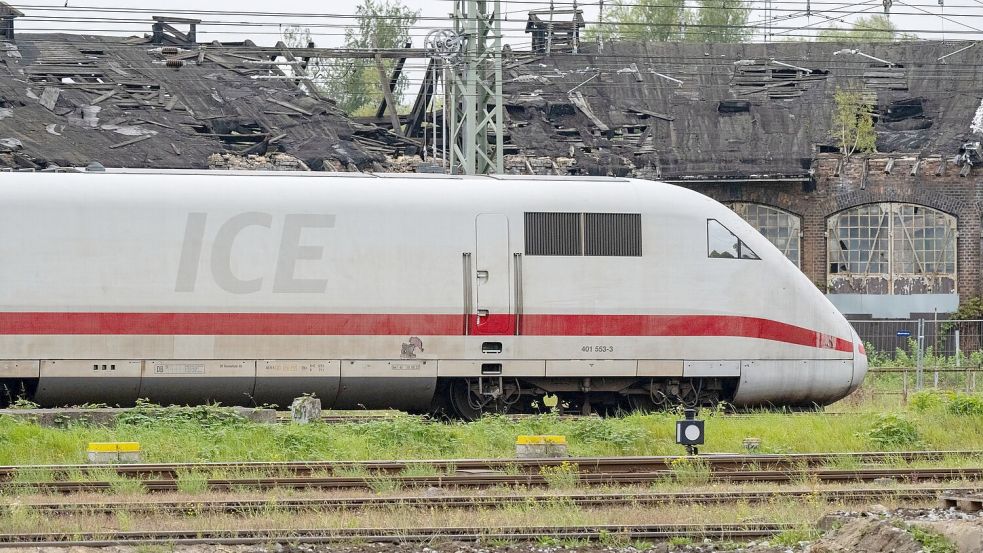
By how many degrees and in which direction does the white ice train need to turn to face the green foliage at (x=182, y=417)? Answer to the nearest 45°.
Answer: approximately 135° to its right

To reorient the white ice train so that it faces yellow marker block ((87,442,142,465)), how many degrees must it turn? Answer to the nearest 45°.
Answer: approximately 135° to its right

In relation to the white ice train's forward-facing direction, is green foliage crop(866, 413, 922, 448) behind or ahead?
ahead

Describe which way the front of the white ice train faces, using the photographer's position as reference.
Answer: facing to the right of the viewer

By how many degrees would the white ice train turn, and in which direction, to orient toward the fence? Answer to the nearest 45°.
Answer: approximately 45° to its left

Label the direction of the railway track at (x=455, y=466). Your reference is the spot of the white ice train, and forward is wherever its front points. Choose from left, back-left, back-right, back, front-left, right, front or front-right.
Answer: right

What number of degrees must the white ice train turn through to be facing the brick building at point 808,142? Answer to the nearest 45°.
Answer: approximately 45° to its left

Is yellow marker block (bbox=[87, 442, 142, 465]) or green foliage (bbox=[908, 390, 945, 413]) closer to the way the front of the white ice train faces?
the green foliage

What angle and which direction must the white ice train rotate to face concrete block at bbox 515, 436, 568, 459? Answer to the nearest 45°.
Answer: approximately 45° to its right

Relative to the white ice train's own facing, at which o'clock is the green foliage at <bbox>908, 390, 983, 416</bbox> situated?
The green foliage is roughly at 12 o'clock from the white ice train.

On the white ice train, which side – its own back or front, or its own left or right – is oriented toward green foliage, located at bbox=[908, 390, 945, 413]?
front

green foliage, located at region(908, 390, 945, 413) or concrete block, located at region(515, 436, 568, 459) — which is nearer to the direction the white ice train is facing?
the green foliage

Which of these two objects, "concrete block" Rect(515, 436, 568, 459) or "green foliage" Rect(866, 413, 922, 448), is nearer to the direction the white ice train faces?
the green foliage

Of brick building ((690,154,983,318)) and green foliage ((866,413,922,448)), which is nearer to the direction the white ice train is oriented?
the green foliage

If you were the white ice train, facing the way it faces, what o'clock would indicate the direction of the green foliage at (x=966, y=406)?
The green foliage is roughly at 12 o'clock from the white ice train.

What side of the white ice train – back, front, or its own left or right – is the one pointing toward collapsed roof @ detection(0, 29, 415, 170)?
left

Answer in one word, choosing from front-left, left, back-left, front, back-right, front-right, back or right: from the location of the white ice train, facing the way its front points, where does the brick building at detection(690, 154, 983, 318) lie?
front-left
